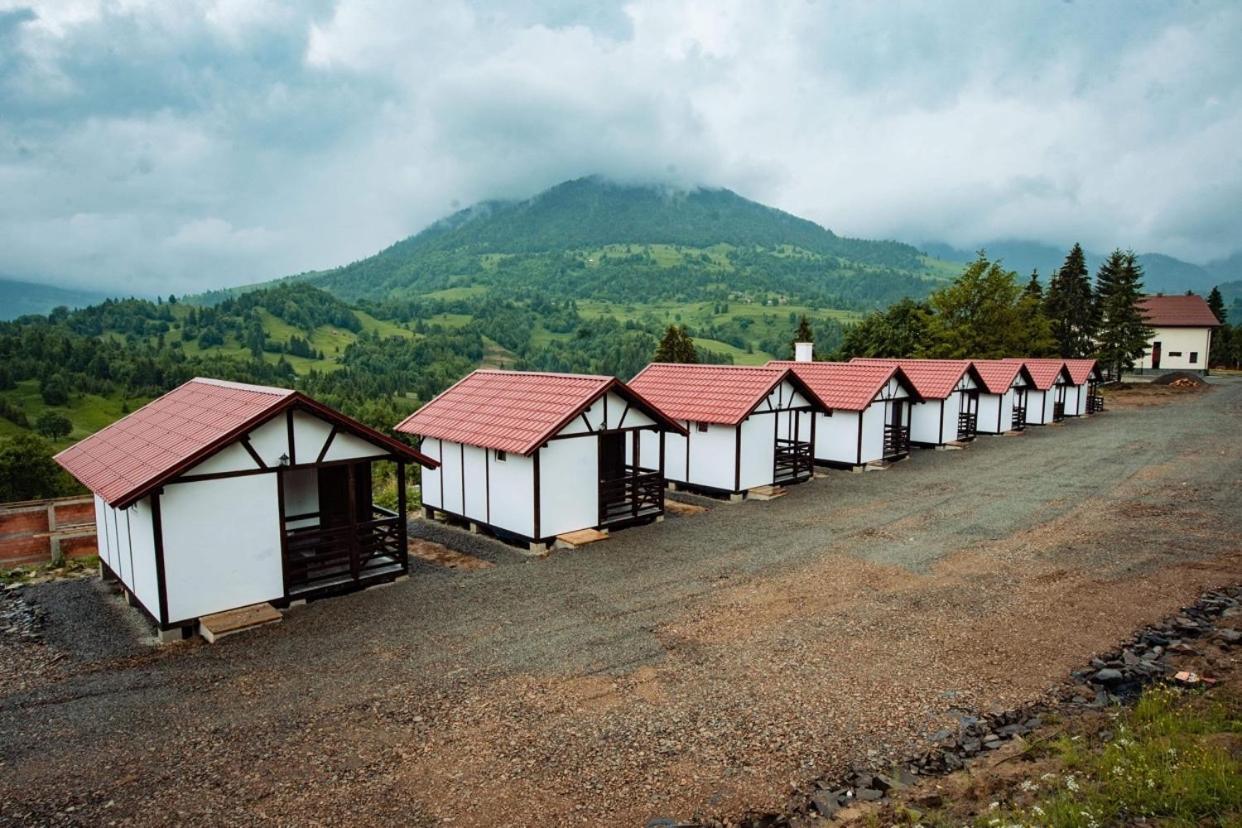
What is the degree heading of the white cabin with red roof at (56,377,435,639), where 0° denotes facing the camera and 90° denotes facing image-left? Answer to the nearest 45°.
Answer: approximately 315°

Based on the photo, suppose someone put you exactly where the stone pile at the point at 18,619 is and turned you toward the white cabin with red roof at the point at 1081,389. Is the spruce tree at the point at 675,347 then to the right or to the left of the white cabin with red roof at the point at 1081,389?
left

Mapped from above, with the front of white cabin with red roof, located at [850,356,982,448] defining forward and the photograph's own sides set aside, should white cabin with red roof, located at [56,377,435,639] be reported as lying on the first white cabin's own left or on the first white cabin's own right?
on the first white cabin's own right

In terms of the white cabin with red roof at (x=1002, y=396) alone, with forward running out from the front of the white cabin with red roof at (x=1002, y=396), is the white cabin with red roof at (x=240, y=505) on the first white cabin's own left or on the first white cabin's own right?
on the first white cabin's own right

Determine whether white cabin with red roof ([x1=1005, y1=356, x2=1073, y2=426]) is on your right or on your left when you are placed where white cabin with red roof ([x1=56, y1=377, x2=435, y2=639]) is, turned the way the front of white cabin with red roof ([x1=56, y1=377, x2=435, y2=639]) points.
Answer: on your left

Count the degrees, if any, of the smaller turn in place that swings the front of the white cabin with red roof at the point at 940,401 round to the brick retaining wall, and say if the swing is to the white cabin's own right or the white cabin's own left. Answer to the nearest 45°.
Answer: approximately 90° to the white cabin's own right

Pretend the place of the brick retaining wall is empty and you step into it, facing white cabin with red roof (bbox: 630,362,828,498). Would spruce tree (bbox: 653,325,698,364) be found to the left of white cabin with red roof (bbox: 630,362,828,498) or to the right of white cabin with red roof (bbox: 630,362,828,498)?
left
